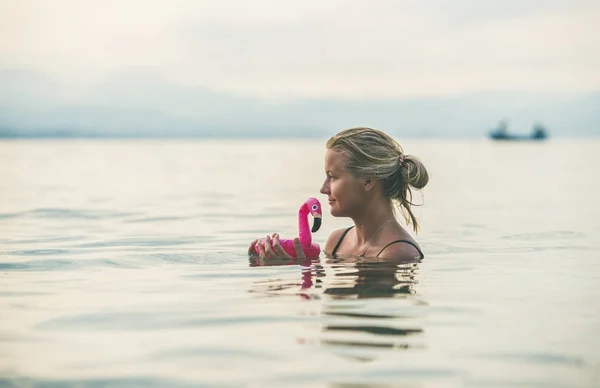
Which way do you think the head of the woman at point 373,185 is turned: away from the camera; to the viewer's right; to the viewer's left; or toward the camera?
to the viewer's left

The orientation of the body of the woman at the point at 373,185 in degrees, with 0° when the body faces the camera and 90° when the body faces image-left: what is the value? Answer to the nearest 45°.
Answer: approximately 45°
